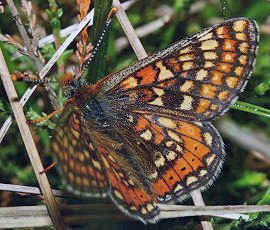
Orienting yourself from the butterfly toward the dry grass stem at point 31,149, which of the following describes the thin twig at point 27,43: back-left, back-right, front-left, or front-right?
front-right

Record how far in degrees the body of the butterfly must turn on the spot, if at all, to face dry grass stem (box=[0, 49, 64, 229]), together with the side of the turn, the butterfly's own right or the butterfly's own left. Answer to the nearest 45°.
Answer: approximately 45° to the butterfly's own left

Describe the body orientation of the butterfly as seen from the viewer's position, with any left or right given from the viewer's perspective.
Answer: facing away from the viewer and to the left of the viewer

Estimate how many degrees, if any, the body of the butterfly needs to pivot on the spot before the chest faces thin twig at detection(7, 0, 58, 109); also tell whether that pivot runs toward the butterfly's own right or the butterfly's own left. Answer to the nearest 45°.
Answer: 0° — it already faces it

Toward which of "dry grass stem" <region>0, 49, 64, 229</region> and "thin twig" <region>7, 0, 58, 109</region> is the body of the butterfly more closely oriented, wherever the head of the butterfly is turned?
the thin twig
